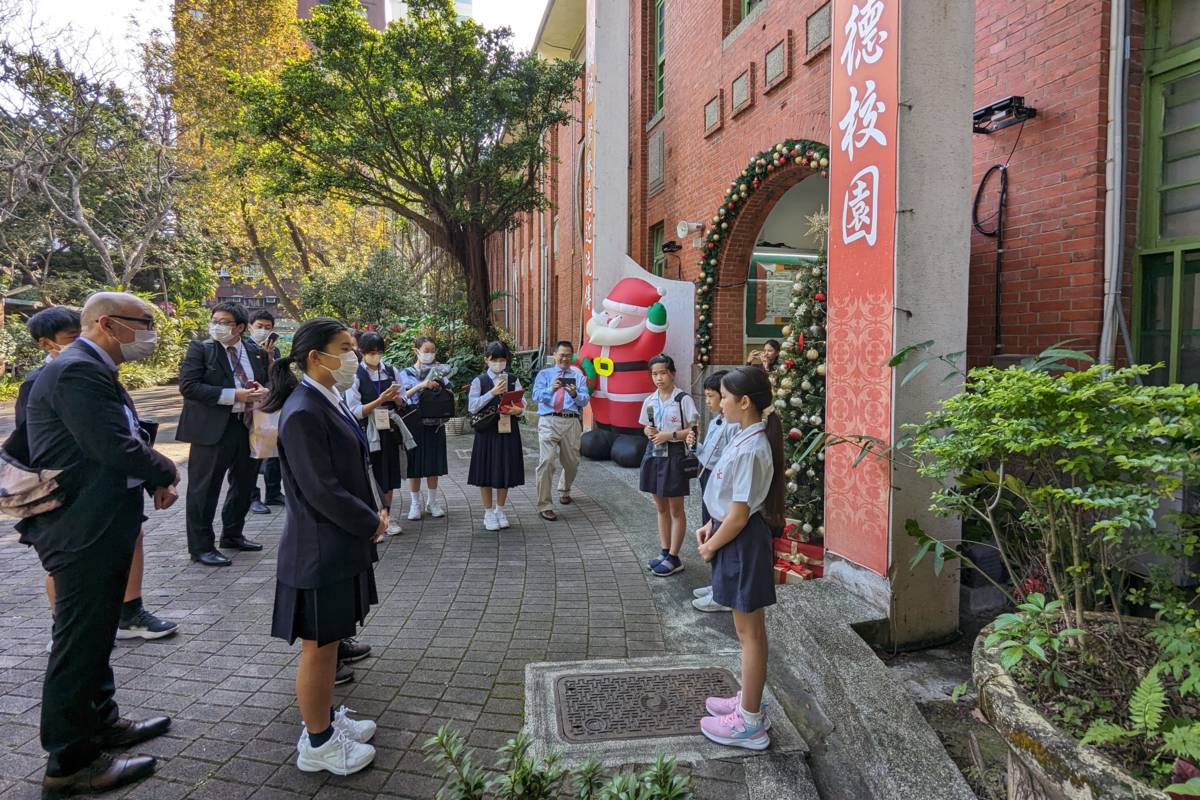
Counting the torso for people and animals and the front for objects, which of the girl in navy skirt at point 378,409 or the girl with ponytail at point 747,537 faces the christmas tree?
the girl in navy skirt

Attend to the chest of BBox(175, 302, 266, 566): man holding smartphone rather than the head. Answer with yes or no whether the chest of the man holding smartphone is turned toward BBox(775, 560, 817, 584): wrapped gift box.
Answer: yes

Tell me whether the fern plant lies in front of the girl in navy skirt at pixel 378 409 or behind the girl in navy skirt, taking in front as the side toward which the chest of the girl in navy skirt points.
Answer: in front

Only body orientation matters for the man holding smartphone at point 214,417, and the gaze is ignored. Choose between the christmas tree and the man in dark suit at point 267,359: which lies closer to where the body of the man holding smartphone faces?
the christmas tree

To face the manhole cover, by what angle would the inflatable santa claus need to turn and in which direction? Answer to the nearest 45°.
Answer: approximately 45° to its left

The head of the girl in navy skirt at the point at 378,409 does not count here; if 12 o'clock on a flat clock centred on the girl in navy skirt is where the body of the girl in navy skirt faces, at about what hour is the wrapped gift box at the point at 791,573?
The wrapped gift box is roughly at 12 o'clock from the girl in navy skirt.

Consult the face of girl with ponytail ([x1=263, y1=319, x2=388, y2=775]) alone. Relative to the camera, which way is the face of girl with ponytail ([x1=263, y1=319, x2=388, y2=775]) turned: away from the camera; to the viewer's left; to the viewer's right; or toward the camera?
to the viewer's right

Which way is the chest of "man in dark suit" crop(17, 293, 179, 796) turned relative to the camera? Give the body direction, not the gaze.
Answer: to the viewer's right

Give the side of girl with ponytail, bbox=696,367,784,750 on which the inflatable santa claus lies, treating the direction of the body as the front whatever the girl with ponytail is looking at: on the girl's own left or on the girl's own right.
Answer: on the girl's own right

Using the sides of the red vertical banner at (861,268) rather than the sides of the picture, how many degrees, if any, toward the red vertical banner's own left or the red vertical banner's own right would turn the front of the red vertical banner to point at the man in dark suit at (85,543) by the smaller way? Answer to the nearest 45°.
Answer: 0° — it already faces them

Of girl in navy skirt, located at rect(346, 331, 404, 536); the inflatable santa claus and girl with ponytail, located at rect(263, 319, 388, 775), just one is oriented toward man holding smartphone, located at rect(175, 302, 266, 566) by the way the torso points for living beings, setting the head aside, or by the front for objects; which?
the inflatable santa claus

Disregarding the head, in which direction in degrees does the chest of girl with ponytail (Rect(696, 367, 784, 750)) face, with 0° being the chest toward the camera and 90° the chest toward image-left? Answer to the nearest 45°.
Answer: approximately 90°

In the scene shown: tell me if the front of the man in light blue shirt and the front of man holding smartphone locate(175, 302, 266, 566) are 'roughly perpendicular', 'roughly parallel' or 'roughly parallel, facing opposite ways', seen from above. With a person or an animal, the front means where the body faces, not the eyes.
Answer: roughly perpendicular

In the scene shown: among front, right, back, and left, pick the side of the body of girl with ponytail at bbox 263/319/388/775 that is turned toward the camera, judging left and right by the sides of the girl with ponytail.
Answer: right
